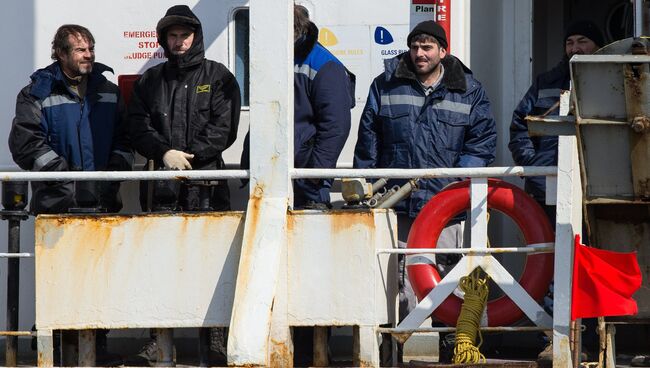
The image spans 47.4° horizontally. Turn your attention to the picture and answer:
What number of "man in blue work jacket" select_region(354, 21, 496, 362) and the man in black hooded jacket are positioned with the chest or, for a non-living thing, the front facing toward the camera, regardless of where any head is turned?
2

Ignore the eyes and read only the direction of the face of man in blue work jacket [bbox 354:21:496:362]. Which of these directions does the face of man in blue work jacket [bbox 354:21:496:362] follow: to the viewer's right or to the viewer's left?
to the viewer's left

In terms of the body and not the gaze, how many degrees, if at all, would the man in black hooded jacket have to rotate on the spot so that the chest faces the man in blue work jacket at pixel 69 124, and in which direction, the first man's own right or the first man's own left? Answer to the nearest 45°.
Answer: approximately 90° to the first man's own right

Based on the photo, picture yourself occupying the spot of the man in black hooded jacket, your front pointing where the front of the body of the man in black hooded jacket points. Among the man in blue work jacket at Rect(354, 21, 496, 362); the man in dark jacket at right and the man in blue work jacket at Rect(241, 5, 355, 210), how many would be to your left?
3

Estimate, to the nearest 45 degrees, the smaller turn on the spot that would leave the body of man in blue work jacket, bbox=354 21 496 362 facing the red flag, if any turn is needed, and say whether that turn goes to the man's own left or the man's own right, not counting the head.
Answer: approximately 45° to the man's own left

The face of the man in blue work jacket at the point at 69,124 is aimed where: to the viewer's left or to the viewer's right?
to the viewer's right

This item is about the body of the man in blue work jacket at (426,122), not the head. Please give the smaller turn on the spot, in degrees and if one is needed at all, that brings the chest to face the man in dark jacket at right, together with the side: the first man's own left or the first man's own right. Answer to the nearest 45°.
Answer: approximately 90° to the first man's own left
